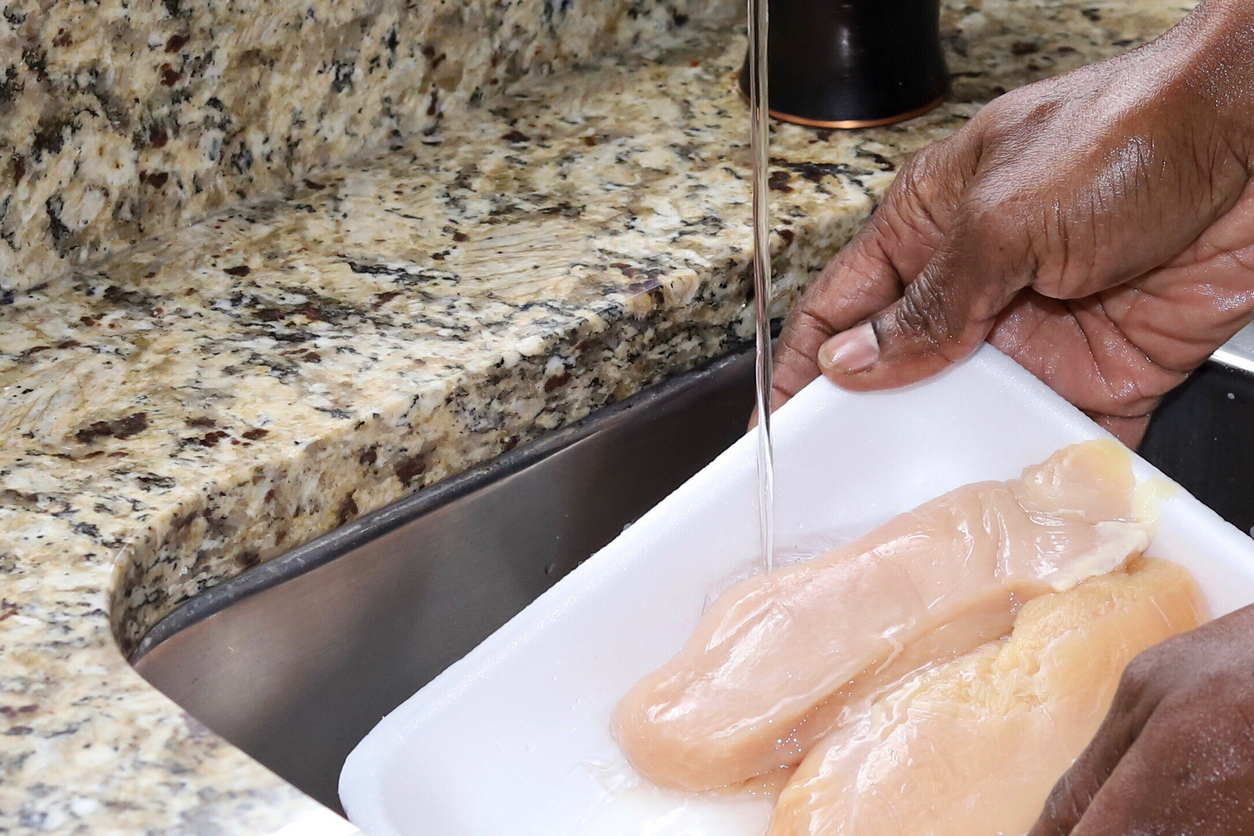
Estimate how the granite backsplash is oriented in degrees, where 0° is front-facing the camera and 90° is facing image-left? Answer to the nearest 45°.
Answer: approximately 315°
